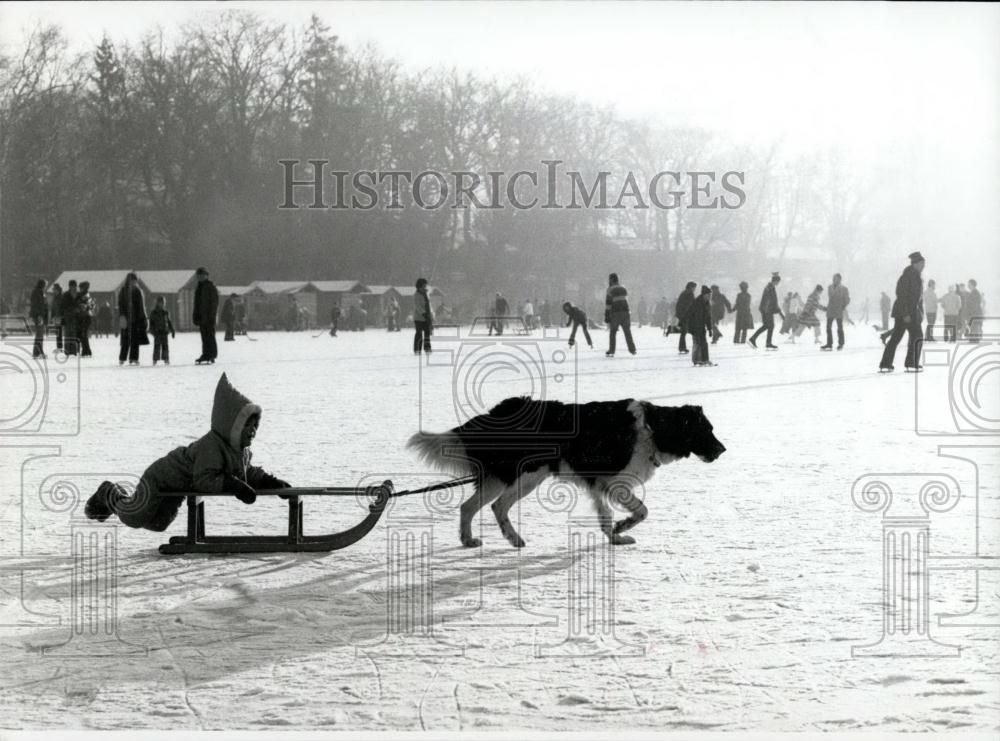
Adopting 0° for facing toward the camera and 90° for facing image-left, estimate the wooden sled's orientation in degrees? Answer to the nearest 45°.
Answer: approximately 270°

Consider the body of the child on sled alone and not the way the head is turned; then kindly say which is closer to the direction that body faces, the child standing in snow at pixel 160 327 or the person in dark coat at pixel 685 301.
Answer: the person in dark coat

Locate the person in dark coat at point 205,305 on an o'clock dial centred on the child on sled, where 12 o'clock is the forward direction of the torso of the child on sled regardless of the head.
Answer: The person in dark coat is roughly at 9 o'clock from the child on sled.

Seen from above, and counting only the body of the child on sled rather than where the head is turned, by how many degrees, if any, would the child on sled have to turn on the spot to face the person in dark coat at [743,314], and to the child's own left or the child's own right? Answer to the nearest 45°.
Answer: approximately 45° to the child's own left

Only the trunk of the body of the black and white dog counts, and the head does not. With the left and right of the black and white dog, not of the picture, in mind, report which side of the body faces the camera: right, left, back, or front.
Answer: right

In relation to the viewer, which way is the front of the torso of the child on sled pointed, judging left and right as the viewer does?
facing to the right of the viewer

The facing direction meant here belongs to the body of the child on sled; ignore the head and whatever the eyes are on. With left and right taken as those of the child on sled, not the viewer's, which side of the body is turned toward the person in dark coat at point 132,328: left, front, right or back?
left

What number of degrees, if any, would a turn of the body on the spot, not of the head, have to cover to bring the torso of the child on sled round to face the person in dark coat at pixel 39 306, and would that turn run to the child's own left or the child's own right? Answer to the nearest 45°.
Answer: approximately 90° to the child's own left
